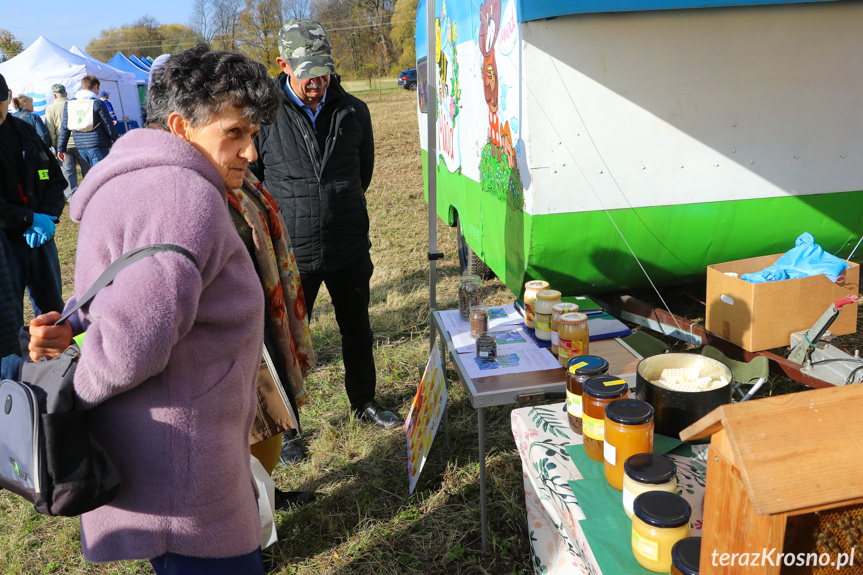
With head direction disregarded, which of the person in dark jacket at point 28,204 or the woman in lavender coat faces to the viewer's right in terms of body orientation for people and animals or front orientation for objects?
the woman in lavender coat

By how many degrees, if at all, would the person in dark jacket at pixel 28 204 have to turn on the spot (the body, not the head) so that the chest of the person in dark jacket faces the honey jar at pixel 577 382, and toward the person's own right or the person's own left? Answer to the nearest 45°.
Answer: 0° — they already face it

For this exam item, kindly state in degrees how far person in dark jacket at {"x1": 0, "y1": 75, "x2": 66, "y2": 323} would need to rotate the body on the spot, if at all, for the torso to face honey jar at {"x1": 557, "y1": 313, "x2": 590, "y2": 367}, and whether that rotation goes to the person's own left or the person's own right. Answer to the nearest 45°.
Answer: approximately 45° to the person's own left

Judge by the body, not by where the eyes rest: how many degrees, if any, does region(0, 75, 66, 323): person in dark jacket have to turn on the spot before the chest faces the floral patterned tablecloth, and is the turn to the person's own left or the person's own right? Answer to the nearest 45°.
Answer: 0° — they already face it

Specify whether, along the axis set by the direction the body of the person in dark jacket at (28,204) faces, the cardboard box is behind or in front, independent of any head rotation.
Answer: in front

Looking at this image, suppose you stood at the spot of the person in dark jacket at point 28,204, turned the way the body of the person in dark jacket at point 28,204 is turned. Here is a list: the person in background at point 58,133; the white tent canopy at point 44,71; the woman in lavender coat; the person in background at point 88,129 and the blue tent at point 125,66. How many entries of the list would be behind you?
4

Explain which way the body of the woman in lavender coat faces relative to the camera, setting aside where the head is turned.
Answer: to the viewer's right

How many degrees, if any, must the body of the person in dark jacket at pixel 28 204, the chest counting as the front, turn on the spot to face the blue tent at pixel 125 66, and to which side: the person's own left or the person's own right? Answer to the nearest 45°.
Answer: approximately 180°

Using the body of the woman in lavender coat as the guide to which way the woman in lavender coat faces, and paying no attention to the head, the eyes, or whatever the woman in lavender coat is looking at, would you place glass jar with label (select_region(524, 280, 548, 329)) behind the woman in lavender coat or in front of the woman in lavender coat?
in front

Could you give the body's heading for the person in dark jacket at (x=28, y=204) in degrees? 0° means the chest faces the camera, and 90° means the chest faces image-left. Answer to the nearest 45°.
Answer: approximately 0°

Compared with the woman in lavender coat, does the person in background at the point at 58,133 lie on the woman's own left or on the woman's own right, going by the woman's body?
on the woman's own left

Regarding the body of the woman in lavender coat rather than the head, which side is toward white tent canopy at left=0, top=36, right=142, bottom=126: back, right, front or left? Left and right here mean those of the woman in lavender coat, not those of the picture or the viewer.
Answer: left

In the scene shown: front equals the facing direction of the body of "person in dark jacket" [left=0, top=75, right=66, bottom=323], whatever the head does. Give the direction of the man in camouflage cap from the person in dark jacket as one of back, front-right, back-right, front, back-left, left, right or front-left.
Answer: front-left

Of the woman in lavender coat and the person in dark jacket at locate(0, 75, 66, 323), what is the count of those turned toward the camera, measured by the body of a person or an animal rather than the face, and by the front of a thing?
1

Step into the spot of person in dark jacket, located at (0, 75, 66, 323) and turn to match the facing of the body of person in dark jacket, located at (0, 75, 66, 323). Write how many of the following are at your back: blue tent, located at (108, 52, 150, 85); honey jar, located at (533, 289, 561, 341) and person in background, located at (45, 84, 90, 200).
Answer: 2
